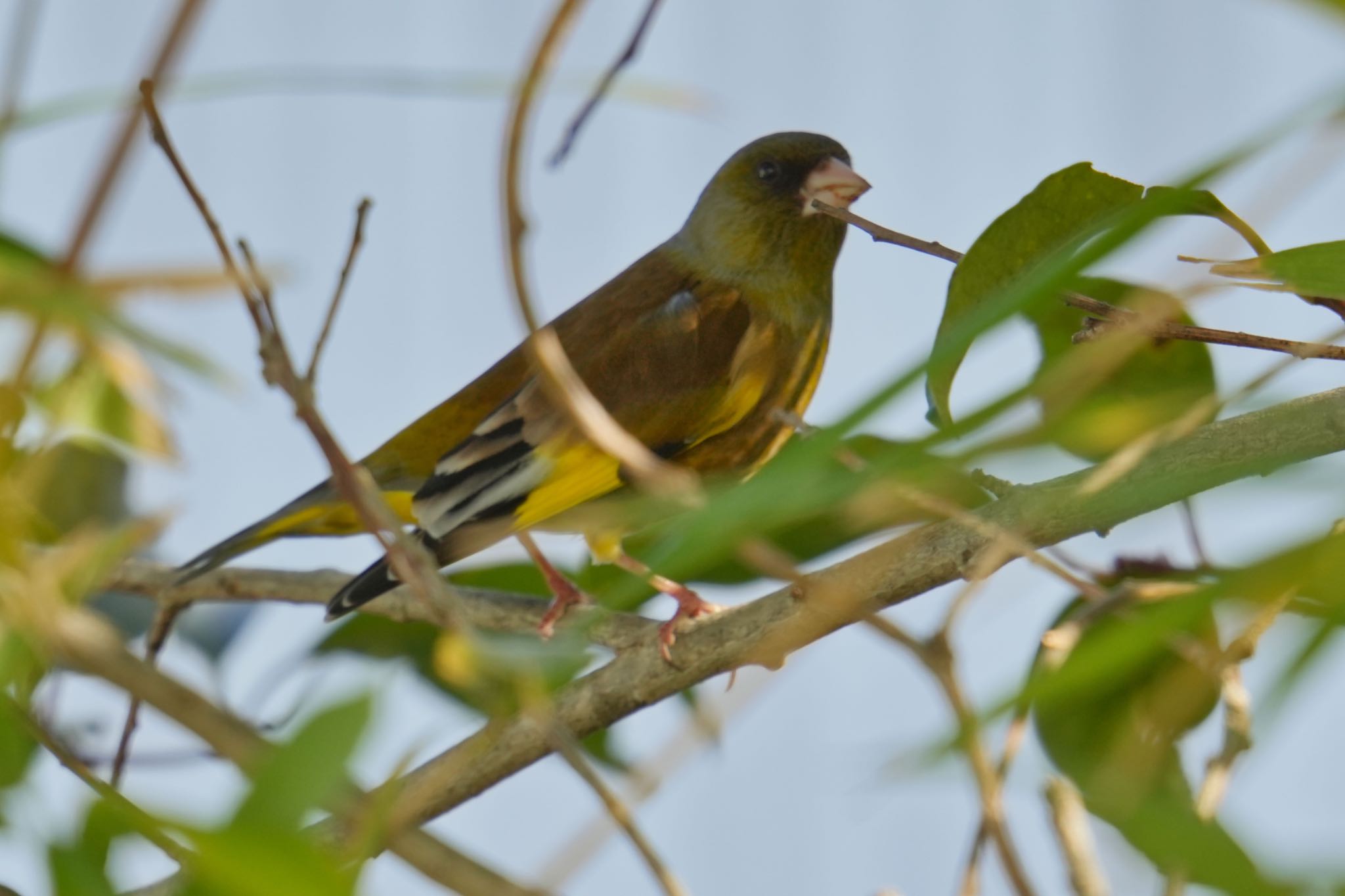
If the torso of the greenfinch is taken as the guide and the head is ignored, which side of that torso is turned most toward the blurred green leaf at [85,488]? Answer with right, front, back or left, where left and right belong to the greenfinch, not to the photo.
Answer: back

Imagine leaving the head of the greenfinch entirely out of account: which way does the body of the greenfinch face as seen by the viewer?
to the viewer's right

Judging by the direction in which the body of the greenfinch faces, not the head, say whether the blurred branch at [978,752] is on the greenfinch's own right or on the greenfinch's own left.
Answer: on the greenfinch's own right

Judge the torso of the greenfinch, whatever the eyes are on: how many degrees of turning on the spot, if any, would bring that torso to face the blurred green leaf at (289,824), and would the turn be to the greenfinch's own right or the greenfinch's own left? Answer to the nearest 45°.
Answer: approximately 90° to the greenfinch's own right
